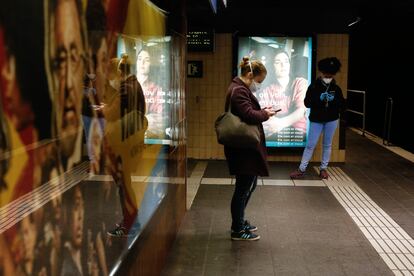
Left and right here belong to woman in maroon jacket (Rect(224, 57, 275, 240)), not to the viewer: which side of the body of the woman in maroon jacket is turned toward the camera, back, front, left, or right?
right

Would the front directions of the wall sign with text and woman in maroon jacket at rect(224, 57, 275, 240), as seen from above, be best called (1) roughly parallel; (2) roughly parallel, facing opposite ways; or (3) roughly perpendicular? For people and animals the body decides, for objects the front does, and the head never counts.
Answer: roughly perpendicular

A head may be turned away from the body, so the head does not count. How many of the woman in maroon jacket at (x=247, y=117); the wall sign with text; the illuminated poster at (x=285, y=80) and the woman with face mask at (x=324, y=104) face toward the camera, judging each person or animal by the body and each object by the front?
3

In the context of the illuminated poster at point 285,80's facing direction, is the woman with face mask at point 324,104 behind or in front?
in front

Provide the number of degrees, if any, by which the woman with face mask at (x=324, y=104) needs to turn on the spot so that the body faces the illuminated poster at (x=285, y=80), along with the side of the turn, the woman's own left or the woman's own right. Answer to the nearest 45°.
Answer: approximately 135° to the woman's own right

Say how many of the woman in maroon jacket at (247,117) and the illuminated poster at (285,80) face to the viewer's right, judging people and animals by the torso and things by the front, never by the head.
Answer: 1

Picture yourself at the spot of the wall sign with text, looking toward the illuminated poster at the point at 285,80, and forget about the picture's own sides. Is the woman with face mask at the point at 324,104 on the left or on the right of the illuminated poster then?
right

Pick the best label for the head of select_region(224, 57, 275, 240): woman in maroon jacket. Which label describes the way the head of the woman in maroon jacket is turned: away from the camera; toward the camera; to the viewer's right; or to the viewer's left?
to the viewer's right

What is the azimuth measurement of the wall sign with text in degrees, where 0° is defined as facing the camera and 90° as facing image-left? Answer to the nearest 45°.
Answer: approximately 0°

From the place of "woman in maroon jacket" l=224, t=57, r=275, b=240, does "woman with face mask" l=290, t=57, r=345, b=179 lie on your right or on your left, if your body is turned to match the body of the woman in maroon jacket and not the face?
on your left

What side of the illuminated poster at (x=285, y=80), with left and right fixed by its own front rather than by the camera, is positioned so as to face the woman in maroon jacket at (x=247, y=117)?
front

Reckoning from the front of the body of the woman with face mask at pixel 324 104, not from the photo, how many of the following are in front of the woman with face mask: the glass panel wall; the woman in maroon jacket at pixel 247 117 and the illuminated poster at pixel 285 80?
2
